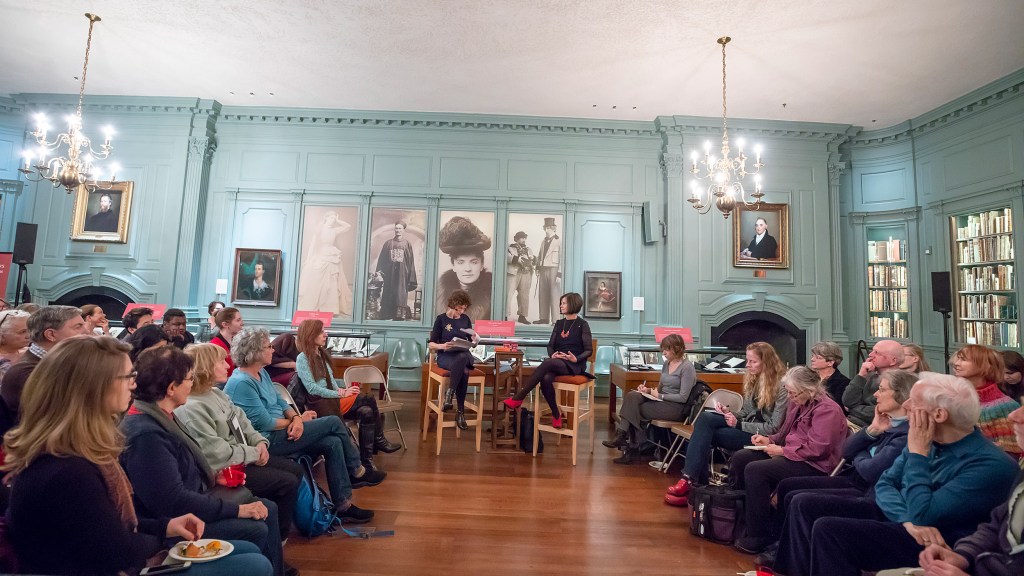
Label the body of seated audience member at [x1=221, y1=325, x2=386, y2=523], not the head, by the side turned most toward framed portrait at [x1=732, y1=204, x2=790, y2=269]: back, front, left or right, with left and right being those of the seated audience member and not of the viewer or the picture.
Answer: front

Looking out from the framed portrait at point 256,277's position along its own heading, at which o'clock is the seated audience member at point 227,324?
The seated audience member is roughly at 12 o'clock from the framed portrait.

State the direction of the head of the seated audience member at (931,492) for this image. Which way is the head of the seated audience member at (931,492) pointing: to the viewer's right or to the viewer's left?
to the viewer's left

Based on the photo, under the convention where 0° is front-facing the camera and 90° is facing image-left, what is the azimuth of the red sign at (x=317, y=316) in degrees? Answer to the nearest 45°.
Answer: approximately 0°

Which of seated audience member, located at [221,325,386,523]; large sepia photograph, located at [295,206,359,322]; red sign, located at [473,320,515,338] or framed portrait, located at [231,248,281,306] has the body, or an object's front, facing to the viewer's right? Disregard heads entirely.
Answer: the seated audience member

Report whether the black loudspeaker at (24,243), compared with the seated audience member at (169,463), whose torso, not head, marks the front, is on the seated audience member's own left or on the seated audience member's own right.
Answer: on the seated audience member's own left

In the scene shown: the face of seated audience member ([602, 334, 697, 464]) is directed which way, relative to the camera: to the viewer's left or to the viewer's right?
to the viewer's left

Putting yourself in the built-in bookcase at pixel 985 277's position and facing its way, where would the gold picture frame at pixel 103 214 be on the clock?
The gold picture frame is roughly at 12 o'clock from the built-in bookcase.

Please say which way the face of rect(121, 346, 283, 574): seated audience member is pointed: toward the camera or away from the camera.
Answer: away from the camera

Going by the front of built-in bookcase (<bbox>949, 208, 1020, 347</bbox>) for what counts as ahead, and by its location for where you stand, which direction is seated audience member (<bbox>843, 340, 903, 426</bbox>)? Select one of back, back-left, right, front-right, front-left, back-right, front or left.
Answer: front-left

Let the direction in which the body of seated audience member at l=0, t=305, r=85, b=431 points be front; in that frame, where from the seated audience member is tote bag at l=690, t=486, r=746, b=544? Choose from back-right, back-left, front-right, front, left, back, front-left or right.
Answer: front-right

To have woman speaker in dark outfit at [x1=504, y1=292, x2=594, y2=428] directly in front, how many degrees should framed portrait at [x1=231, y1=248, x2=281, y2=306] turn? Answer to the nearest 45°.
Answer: approximately 45° to its left

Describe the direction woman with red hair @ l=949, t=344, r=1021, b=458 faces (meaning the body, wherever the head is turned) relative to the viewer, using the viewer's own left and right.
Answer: facing to the left of the viewer

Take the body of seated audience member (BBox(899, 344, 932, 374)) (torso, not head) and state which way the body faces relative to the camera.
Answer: to the viewer's left

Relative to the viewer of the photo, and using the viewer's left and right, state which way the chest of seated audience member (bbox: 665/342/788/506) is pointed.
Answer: facing to the left of the viewer

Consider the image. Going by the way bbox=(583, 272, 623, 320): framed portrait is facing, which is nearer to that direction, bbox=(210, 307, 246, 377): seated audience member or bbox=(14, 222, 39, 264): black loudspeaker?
the seated audience member
